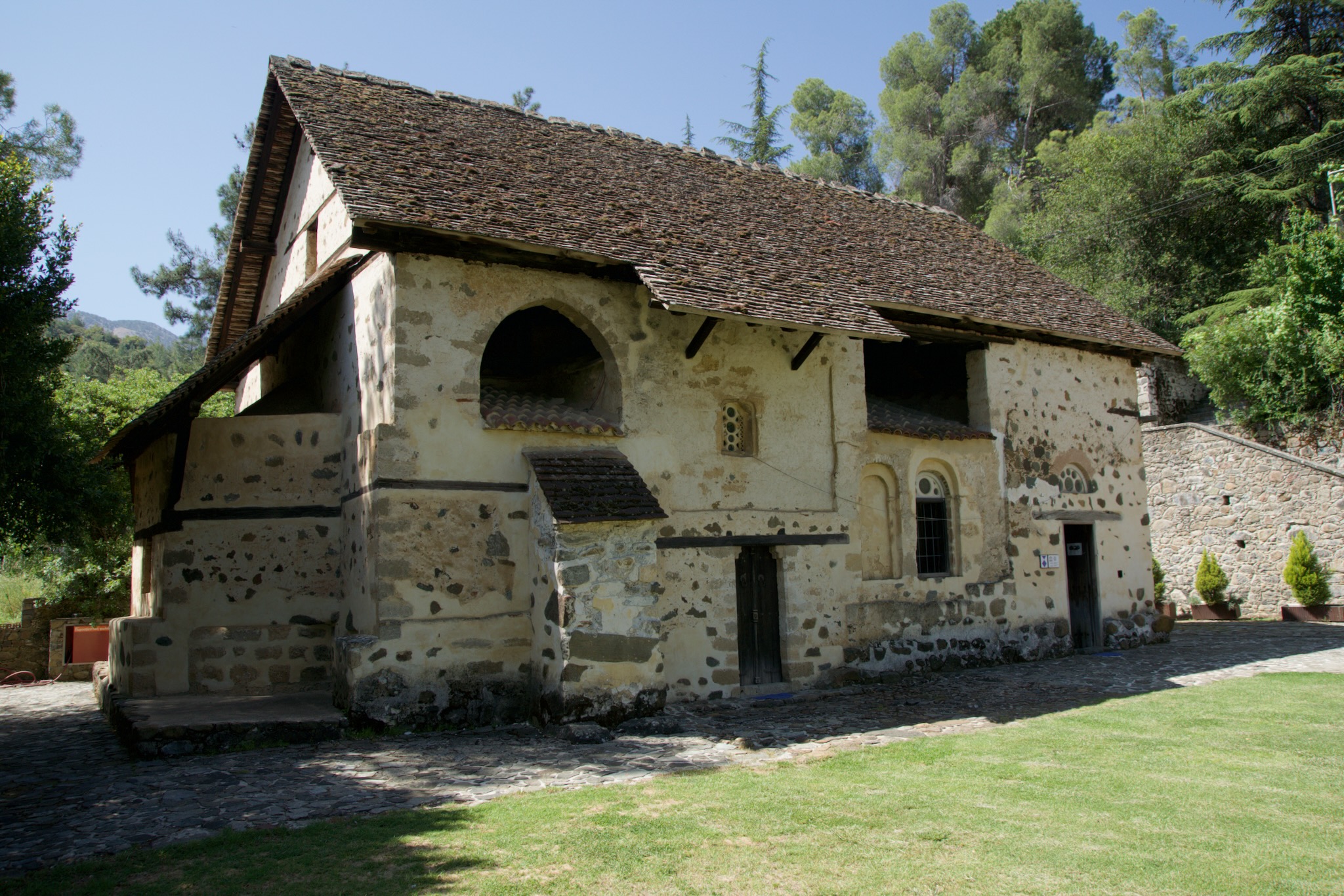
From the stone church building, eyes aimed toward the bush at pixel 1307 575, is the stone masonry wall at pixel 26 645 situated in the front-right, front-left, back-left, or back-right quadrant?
back-left

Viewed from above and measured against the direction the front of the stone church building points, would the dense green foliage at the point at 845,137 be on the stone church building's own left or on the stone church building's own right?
on the stone church building's own left

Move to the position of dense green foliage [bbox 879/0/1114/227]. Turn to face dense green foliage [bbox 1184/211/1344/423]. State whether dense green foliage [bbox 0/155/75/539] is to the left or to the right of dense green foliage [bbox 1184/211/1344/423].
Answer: right

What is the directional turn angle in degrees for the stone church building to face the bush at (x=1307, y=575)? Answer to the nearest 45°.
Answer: approximately 90° to its left

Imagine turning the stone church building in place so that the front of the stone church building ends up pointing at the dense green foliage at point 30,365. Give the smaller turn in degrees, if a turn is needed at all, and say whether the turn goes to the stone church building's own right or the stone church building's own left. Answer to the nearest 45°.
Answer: approximately 135° to the stone church building's own right

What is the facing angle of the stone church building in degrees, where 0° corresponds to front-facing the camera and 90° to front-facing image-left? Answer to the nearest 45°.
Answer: approximately 315°

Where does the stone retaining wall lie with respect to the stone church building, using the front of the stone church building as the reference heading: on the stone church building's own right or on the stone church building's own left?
on the stone church building's own left

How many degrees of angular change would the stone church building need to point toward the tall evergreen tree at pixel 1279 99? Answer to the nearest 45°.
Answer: approximately 90° to its left

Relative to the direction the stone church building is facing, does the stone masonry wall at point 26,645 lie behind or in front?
behind
